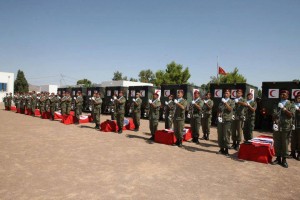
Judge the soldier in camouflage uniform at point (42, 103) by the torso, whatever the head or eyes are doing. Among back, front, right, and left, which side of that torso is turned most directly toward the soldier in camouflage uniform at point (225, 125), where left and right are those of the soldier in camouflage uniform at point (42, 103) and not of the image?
left

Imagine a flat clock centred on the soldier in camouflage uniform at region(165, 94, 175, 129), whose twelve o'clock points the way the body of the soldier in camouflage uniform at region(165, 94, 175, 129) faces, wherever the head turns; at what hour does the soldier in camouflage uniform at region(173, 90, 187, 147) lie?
the soldier in camouflage uniform at region(173, 90, 187, 147) is roughly at 10 o'clock from the soldier in camouflage uniform at region(165, 94, 175, 129).

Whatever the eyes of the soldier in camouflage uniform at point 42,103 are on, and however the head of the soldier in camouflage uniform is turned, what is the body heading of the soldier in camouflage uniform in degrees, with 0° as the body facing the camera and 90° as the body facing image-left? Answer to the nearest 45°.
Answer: approximately 45°

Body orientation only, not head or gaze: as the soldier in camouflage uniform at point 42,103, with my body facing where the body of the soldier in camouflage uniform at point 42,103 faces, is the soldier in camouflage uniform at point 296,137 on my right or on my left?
on my left

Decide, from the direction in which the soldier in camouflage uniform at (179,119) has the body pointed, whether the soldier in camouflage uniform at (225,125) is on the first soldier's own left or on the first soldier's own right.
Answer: on the first soldier's own left

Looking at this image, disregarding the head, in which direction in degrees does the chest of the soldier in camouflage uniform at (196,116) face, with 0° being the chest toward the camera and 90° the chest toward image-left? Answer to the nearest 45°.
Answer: approximately 45°

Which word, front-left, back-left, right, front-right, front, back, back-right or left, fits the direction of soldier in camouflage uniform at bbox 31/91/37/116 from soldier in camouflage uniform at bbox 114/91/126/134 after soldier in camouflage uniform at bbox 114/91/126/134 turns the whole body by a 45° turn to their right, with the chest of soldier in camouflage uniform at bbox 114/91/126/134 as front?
front-right

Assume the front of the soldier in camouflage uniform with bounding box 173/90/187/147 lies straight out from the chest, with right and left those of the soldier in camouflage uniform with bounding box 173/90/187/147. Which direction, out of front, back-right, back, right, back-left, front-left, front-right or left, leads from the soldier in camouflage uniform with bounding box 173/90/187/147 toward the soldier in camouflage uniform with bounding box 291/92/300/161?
back-left

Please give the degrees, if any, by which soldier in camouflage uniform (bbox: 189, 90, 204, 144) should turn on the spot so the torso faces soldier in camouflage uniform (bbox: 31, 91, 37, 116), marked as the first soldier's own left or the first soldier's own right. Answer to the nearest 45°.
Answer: approximately 90° to the first soldier's own right
